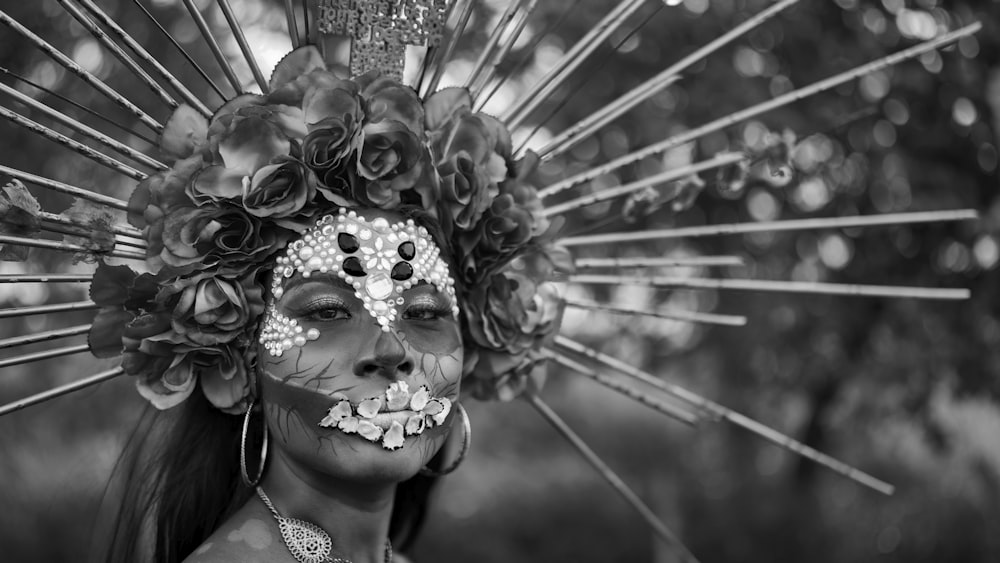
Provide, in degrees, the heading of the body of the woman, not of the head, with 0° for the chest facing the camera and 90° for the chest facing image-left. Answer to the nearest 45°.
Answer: approximately 315°
